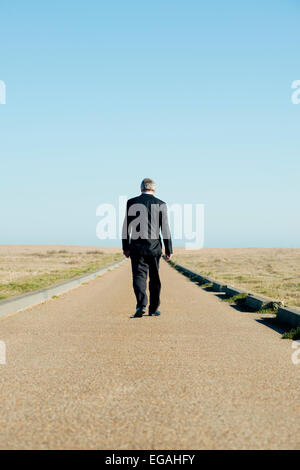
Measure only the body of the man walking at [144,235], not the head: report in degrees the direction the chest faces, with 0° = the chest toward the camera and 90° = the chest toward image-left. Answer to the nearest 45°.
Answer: approximately 180°
